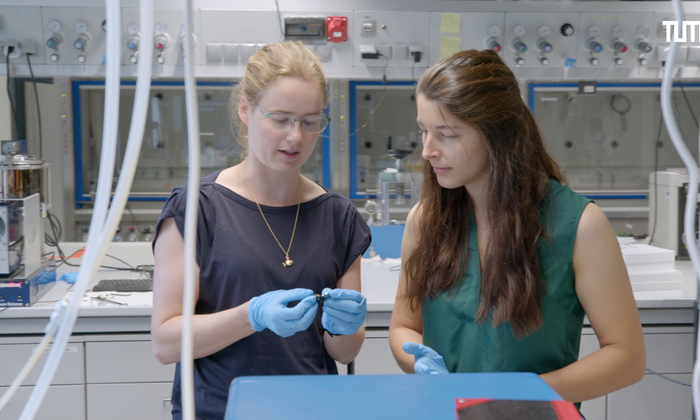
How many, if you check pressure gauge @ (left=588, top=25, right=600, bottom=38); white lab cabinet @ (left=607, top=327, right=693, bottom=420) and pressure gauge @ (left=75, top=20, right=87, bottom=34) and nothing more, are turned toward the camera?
3

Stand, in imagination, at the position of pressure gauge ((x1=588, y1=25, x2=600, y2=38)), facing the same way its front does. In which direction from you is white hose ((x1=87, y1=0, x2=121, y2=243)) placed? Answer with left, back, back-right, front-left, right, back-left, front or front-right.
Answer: front

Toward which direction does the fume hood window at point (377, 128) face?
toward the camera

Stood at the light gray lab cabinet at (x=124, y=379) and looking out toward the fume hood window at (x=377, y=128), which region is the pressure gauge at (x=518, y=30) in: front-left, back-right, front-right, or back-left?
front-right

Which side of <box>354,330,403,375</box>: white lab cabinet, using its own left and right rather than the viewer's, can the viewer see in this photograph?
front

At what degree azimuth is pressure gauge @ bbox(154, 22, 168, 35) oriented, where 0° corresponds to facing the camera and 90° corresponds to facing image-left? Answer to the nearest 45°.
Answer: approximately 0°

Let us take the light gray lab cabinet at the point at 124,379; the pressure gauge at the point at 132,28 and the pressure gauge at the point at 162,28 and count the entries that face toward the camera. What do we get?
3

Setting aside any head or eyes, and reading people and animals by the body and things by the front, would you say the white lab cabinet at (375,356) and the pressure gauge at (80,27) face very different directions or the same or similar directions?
same or similar directions

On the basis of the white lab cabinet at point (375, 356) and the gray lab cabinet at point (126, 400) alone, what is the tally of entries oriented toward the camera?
2

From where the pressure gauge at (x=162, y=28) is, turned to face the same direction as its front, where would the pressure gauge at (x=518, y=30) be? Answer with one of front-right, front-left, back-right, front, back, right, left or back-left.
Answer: left

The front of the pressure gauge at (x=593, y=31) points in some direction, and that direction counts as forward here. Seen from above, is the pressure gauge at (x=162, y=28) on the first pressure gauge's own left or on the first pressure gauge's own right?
on the first pressure gauge's own right

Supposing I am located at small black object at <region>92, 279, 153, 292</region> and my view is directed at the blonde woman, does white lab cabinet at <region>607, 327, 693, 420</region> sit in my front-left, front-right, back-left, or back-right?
front-left

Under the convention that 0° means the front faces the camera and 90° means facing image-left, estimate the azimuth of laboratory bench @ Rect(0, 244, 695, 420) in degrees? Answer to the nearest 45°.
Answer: approximately 0°

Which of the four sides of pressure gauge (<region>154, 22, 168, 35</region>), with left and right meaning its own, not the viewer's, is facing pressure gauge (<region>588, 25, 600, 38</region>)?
left

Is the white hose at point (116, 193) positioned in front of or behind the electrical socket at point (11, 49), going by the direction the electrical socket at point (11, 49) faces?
in front

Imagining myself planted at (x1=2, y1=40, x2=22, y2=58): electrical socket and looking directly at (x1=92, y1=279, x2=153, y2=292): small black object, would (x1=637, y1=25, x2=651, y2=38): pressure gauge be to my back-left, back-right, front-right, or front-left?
front-left

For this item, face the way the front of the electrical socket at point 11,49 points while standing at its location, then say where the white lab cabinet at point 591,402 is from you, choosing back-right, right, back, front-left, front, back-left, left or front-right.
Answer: front-left

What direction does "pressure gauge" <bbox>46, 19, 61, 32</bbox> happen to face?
toward the camera

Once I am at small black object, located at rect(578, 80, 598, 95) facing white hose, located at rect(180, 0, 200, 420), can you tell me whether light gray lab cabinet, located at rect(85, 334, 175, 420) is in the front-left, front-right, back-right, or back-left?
front-right

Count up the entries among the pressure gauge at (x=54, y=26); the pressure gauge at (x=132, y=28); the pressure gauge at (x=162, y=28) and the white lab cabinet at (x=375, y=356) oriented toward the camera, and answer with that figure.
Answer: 4
